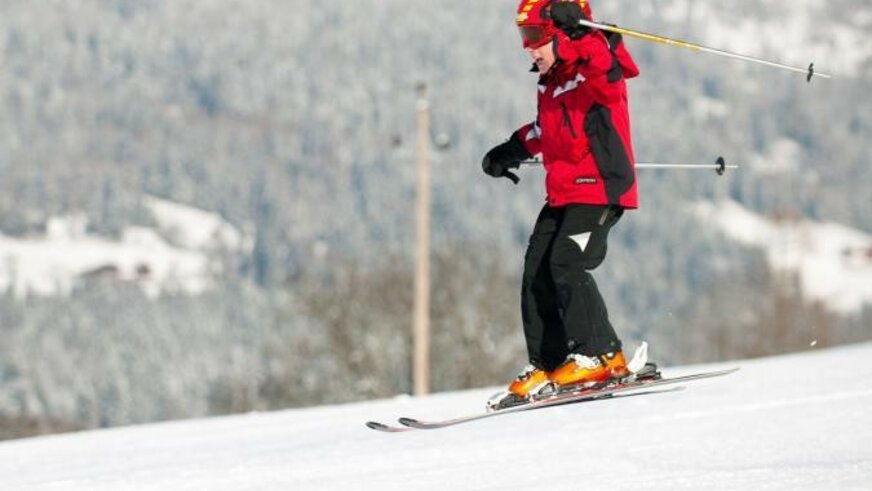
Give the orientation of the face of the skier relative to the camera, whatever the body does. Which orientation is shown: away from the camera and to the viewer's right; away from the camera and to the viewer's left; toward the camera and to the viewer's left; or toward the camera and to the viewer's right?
toward the camera and to the viewer's left
